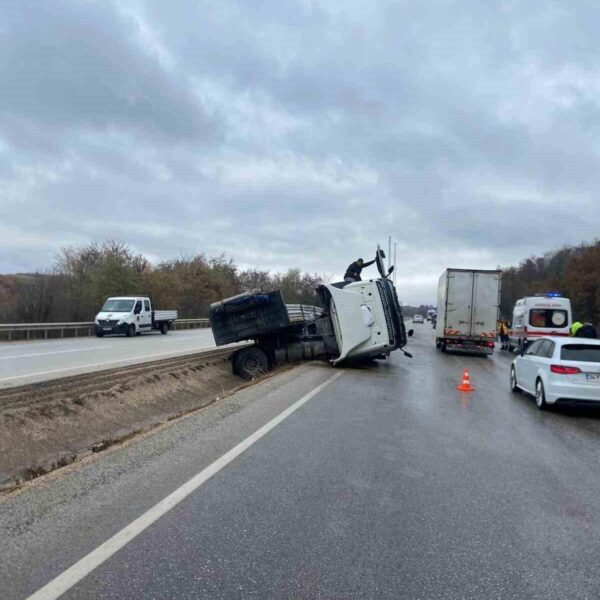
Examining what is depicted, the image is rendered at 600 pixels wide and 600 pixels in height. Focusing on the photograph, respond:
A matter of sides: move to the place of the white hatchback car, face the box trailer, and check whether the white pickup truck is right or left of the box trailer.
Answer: left

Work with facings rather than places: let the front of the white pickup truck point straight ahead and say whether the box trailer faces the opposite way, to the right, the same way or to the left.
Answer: the opposite way

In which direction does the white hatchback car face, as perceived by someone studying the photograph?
facing away from the viewer and to the left of the viewer

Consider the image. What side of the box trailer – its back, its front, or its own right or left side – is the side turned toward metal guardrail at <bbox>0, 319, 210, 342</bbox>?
left

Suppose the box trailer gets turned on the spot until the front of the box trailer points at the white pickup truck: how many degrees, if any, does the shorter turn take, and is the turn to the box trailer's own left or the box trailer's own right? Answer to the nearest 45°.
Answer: approximately 90° to the box trailer's own left

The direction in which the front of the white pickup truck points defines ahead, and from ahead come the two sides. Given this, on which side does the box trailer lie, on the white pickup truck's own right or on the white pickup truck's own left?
on the white pickup truck's own left

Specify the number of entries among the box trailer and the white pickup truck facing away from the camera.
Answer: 1

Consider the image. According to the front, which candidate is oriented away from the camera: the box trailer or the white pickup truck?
the box trailer

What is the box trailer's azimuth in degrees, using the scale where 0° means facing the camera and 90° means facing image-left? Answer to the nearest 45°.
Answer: approximately 180°

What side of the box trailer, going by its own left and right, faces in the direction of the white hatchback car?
back
